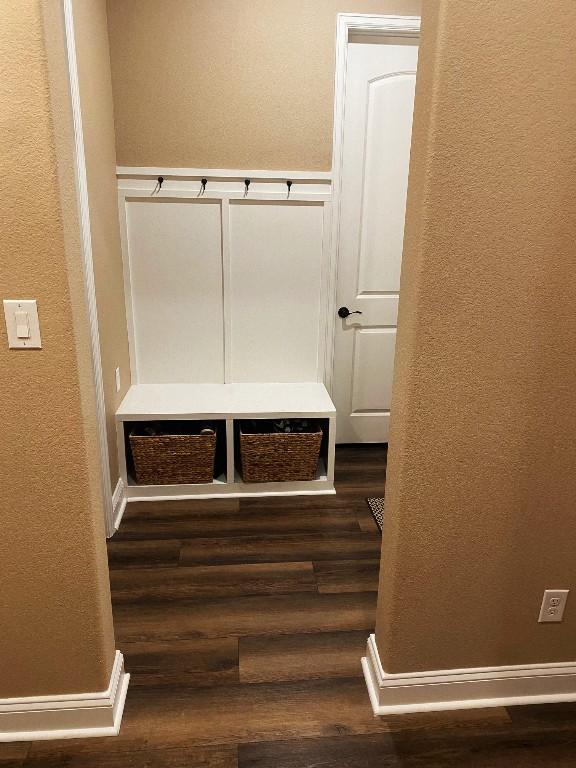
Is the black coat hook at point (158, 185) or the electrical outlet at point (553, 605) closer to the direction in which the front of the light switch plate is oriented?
the electrical outlet

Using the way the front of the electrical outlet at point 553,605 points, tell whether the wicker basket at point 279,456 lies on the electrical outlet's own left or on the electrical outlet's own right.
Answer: on the electrical outlet's own right

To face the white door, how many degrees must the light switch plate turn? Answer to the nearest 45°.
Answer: approximately 135° to its left

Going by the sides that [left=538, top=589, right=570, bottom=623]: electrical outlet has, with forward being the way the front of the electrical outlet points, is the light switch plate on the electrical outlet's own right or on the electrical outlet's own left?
on the electrical outlet's own right

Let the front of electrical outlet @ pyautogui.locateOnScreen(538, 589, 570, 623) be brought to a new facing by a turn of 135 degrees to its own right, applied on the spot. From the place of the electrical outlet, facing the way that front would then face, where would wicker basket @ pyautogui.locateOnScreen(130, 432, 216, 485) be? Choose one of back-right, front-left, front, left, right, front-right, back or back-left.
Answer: front-left

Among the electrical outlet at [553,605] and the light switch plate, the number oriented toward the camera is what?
2

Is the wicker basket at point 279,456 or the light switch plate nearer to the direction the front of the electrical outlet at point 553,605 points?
the light switch plate

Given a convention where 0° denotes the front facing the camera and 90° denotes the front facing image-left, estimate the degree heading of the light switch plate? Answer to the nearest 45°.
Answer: approximately 0°

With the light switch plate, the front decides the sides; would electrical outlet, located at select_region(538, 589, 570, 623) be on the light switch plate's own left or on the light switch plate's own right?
on the light switch plate's own left

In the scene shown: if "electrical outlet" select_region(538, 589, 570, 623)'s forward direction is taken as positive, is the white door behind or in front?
behind
